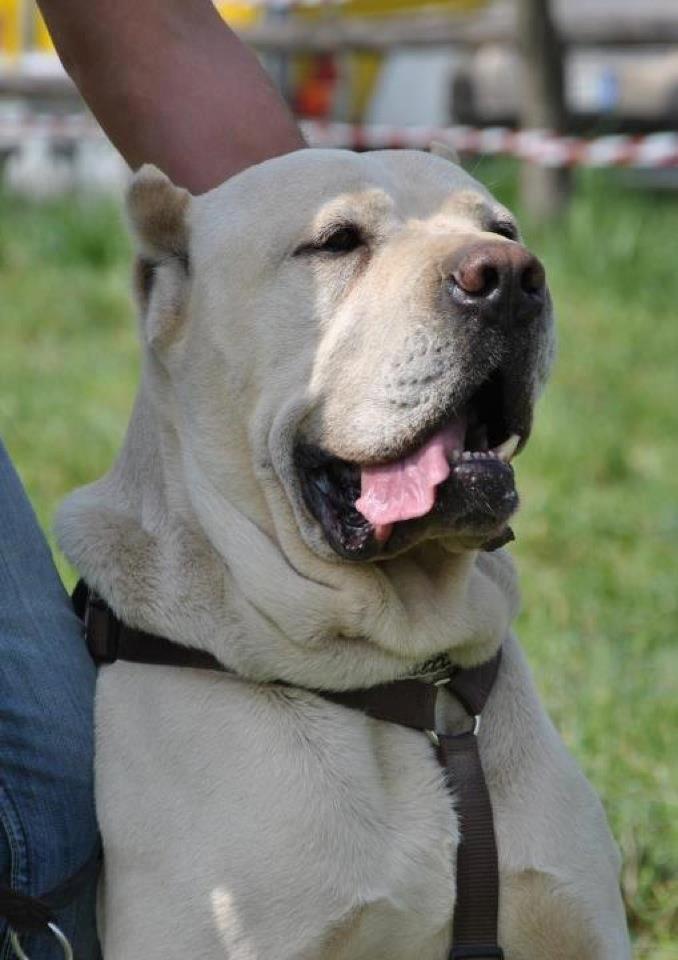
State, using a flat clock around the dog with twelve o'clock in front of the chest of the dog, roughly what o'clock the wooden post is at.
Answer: The wooden post is roughly at 8 o'clock from the dog.

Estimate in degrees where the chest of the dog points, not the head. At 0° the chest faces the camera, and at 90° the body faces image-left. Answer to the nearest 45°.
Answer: approximately 315°

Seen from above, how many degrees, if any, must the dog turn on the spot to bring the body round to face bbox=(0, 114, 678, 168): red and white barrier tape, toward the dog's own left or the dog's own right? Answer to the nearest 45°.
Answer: approximately 135° to the dog's own left

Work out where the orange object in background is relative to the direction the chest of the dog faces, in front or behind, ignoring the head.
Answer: behind
